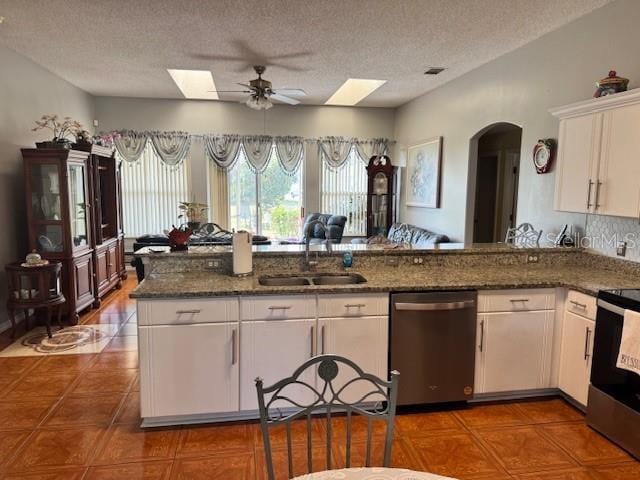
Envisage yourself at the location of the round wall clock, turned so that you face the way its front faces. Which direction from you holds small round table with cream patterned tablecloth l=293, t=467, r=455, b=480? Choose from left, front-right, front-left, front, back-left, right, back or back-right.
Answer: front-left

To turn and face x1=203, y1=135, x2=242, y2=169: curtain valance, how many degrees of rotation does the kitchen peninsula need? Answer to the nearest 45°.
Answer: approximately 135° to its right

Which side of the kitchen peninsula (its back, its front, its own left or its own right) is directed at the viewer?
front

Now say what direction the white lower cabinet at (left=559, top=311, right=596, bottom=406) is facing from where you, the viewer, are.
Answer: facing the viewer and to the left of the viewer

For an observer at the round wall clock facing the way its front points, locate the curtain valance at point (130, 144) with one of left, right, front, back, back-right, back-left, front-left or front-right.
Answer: front-right

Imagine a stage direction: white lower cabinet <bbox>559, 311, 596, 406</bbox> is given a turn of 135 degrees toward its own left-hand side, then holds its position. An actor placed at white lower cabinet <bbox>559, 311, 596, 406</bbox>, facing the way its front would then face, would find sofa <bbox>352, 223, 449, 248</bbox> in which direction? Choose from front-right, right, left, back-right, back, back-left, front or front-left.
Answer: back-left

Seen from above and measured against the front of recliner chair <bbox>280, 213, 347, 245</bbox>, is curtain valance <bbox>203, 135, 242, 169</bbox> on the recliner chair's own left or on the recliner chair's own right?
on the recliner chair's own right

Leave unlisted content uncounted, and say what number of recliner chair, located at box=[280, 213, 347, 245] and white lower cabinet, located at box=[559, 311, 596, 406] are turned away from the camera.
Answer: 0

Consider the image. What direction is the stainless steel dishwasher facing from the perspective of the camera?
toward the camera

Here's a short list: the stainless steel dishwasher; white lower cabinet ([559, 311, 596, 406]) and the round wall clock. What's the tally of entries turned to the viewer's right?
0

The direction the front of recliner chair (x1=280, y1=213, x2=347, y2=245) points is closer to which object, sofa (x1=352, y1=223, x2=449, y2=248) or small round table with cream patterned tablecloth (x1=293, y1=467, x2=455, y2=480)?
the small round table with cream patterned tablecloth

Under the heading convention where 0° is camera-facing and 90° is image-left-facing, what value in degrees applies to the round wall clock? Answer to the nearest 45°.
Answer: approximately 45°

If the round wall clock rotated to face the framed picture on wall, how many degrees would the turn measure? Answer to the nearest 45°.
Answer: approximately 90° to its right

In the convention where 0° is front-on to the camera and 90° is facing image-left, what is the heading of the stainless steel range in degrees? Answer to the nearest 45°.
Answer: approximately 45°

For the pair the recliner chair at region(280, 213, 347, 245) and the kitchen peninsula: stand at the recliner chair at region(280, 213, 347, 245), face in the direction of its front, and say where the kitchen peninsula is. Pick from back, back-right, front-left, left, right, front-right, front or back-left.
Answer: front-left

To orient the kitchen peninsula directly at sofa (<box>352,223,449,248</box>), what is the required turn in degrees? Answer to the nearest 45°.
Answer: approximately 180°

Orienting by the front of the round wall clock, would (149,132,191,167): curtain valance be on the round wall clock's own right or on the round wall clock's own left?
on the round wall clock's own right
